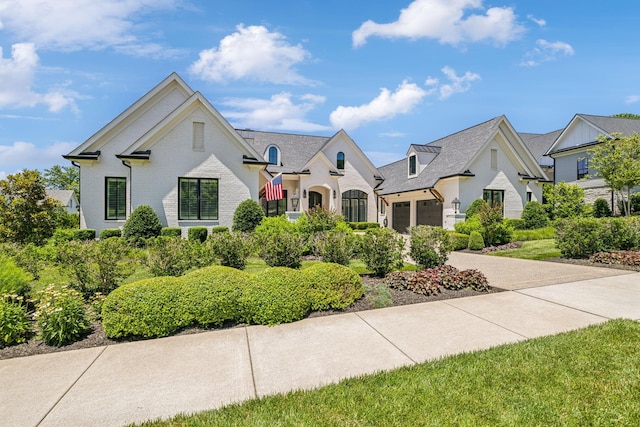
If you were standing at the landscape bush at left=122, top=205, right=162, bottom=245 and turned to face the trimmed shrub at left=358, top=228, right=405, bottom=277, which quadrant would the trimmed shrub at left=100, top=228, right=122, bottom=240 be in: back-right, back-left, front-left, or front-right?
back-right

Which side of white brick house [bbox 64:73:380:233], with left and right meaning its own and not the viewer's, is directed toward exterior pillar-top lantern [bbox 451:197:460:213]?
left

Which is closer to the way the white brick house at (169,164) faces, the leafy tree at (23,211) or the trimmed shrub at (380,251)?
the trimmed shrub

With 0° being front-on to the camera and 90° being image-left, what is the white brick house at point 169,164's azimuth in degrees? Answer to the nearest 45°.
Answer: approximately 0°

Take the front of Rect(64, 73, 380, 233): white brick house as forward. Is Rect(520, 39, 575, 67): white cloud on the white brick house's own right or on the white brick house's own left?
on the white brick house's own left
